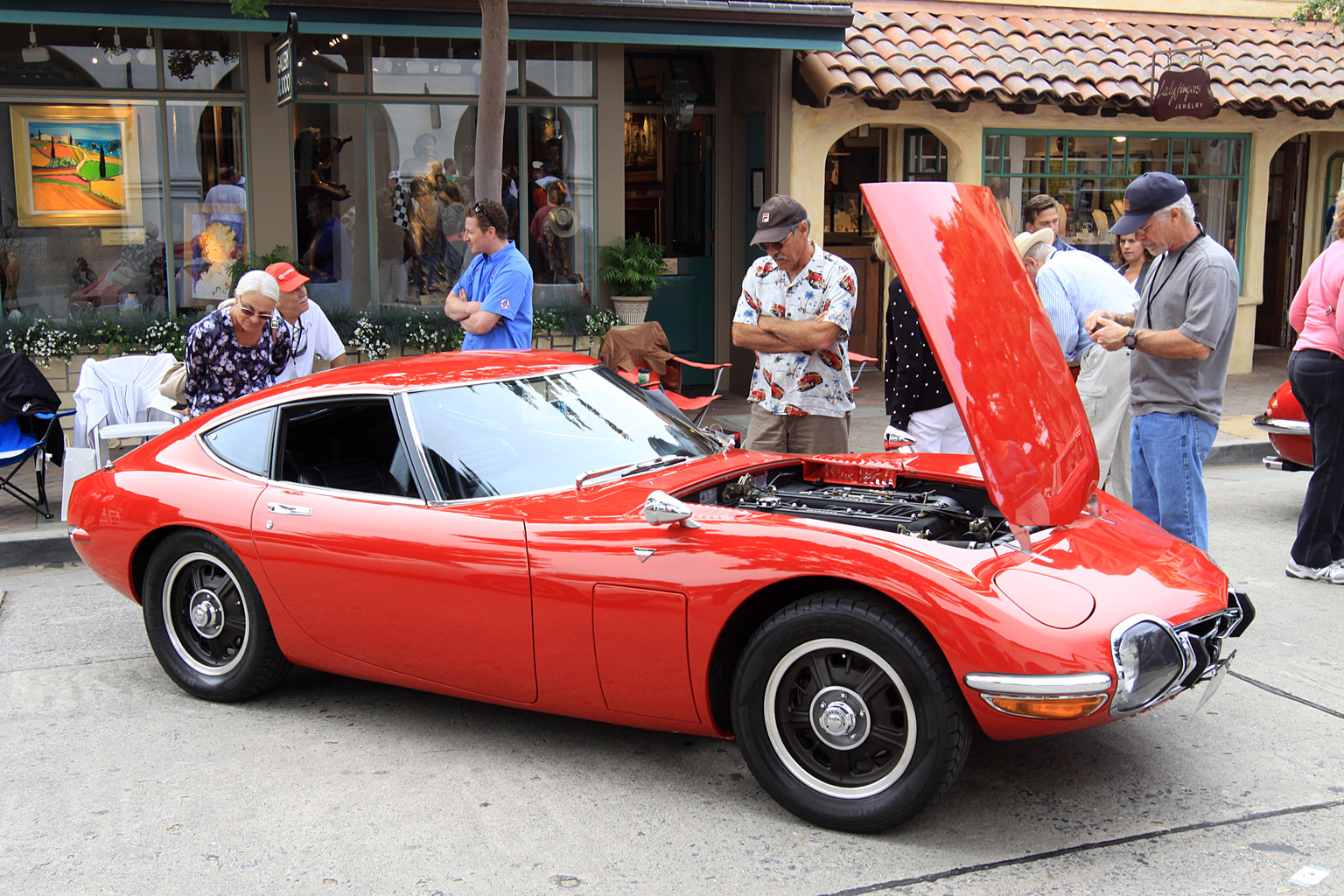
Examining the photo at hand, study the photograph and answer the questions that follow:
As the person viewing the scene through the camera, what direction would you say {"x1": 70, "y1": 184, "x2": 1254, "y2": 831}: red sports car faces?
facing the viewer and to the right of the viewer

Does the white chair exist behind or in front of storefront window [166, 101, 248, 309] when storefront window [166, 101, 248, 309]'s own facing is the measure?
in front

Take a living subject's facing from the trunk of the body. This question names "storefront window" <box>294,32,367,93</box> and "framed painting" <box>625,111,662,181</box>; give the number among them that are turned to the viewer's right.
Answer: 0

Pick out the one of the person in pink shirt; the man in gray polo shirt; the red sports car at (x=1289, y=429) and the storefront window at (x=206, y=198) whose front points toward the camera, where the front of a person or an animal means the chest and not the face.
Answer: the storefront window

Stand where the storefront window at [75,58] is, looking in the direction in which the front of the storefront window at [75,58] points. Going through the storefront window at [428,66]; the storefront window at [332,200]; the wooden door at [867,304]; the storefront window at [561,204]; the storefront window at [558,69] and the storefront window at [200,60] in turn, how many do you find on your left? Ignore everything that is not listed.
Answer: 6

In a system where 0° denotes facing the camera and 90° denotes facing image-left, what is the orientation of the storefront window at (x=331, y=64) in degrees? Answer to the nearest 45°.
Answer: approximately 0°

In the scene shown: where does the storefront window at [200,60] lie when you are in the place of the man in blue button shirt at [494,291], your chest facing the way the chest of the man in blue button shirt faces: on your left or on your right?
on your right

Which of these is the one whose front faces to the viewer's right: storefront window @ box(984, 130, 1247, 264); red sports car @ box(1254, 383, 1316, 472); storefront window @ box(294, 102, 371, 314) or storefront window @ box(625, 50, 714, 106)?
the red sports car

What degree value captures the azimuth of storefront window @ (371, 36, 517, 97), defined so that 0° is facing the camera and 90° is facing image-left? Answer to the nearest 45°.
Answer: approximately 0°
